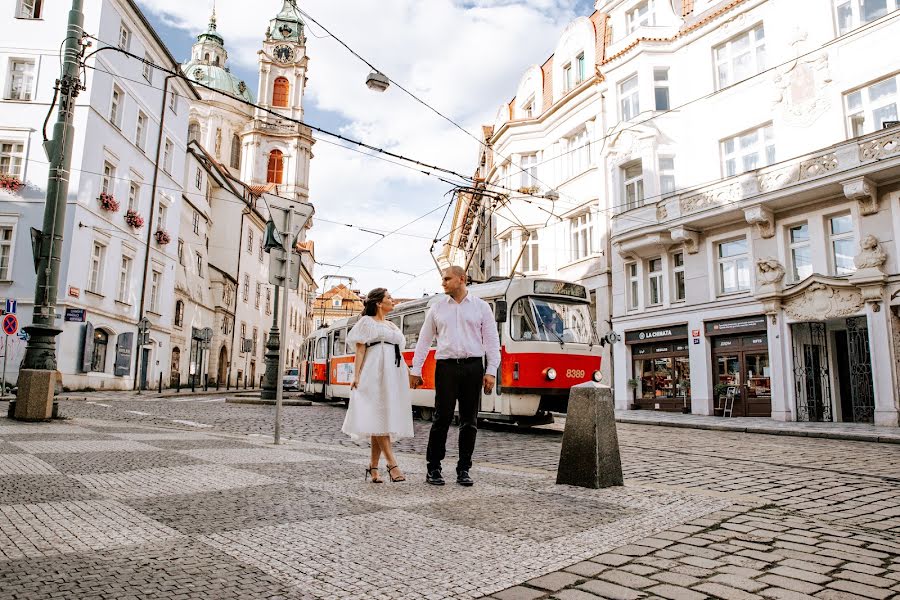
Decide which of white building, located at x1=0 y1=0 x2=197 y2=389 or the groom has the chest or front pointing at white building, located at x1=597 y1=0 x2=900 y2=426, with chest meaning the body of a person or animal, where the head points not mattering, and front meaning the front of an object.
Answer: white building, located at x1=0 y1=0 x2=197 y2=389

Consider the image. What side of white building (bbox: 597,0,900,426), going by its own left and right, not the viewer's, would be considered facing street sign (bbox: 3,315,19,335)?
front

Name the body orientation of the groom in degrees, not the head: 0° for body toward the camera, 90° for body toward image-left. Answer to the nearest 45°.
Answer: approximately 0°

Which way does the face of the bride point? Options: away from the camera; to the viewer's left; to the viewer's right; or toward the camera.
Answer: to the viewer's right

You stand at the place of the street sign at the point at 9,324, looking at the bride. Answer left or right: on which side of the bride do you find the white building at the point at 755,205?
left

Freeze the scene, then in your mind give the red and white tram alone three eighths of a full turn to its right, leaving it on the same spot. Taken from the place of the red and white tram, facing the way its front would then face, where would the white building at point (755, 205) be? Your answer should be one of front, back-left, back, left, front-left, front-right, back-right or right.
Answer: back-right

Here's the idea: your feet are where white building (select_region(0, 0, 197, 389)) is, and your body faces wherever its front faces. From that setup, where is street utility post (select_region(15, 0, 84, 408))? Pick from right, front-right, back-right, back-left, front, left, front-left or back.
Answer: front-right

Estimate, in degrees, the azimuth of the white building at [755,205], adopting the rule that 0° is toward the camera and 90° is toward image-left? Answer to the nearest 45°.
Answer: approximately 45°

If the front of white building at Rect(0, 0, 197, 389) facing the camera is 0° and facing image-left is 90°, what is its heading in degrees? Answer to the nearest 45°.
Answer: approximately 315°

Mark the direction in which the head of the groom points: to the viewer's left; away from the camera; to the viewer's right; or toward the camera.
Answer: to the viewer's left
